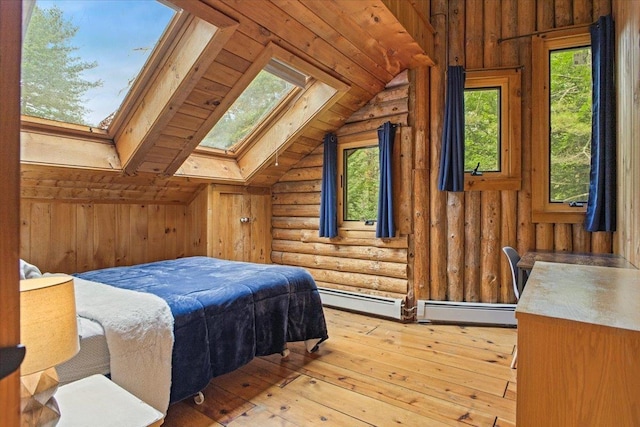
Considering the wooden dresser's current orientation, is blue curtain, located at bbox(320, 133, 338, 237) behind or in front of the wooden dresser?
in front

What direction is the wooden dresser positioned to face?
to the viewer's left

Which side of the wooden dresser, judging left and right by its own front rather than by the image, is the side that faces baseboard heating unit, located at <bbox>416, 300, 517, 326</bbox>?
right

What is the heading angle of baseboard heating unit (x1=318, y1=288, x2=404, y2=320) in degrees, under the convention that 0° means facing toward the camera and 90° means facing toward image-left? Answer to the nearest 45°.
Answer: approximately 45°

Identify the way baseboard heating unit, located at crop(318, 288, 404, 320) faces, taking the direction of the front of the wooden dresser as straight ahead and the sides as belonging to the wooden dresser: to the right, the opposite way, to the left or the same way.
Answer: to the left

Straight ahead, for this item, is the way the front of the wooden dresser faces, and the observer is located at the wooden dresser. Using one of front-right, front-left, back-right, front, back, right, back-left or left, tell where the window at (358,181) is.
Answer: front-right

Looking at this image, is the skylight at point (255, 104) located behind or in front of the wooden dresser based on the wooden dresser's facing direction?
in front
